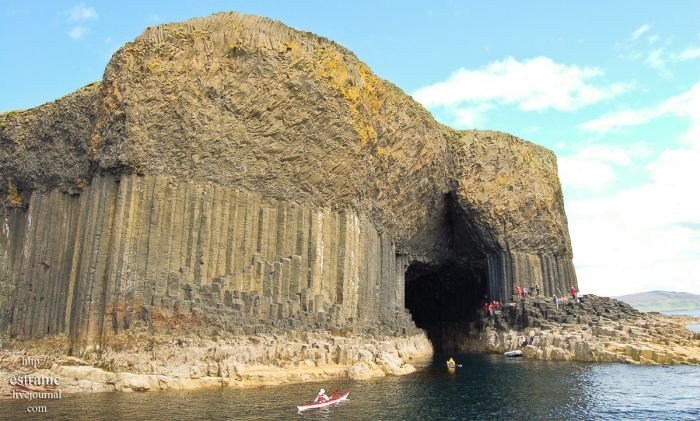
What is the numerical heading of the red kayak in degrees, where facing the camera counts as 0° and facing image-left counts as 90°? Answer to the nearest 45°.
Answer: approximately 270°

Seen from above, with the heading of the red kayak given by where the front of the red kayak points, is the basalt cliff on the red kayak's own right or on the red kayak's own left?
on the red kayak's own left
